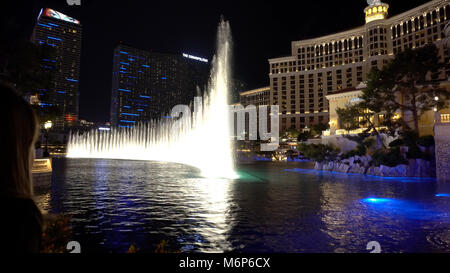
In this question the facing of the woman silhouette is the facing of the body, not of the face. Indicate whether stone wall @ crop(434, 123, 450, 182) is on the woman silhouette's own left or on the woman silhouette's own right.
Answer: on the woman silhouette's own right

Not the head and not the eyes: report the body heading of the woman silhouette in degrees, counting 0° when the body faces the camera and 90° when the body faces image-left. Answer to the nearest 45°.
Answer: approximately 180°

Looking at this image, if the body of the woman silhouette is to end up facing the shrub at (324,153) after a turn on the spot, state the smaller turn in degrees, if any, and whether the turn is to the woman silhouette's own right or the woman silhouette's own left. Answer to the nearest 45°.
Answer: approximately 45° to the woman silhouette's own right
